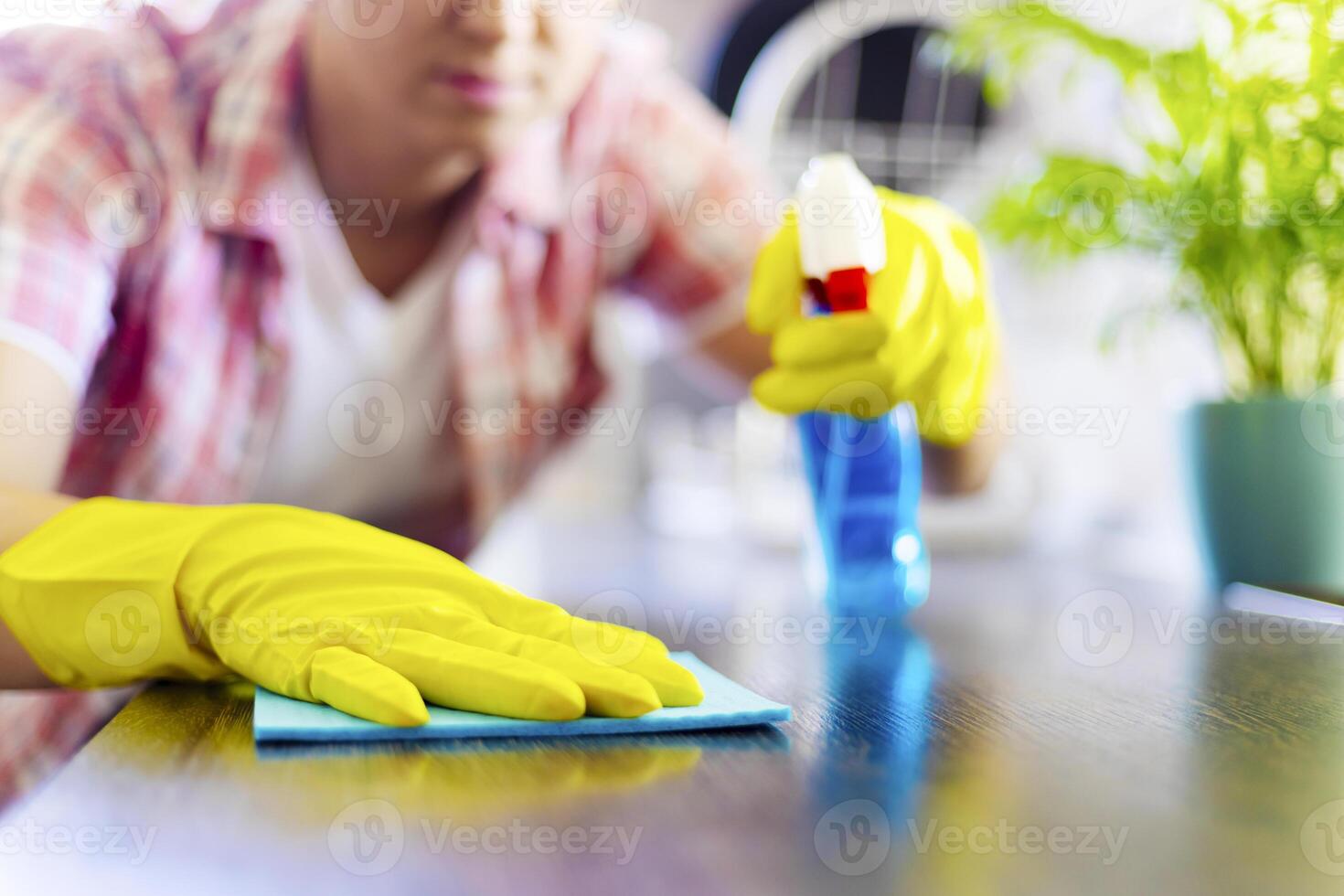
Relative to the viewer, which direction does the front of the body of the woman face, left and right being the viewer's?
facing the viewer and to the right of the viewer

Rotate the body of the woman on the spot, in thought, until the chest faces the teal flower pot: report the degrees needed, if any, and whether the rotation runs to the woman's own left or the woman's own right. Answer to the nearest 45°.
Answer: approximately 45° to the woman's own left
